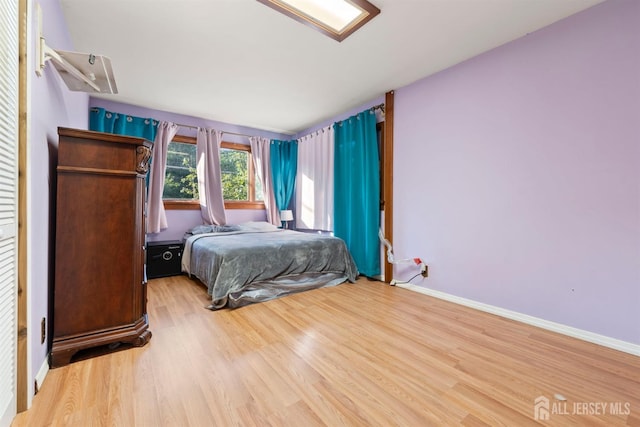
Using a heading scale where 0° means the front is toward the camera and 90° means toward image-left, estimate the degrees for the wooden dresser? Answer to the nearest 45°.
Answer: approximately 270°

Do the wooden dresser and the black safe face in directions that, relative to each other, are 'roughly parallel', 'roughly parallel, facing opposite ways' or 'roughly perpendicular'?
roughly perpendicular

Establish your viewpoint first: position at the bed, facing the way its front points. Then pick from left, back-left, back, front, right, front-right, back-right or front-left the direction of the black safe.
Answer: back

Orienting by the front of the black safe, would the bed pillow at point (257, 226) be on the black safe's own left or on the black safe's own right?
on the black safe's own left

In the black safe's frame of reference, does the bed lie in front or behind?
in front

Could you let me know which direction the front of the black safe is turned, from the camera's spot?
facing the viewer

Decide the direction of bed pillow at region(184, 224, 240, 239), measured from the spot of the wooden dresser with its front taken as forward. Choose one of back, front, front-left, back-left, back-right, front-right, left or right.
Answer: front-left

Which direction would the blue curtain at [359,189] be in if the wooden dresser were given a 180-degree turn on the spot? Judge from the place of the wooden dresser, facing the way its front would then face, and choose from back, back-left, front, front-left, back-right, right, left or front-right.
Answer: back

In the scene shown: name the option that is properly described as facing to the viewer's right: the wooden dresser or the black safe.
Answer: the wooden dresser

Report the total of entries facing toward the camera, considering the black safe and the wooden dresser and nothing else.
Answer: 1

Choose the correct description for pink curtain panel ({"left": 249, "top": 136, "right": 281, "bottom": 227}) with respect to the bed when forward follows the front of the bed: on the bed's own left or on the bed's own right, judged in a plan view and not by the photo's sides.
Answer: on the bed's own left

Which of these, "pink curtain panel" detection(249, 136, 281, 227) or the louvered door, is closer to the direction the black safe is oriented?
the louvered door

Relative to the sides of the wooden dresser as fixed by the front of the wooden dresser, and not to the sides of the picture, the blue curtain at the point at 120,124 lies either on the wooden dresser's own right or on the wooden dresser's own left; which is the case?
on the wooden dresser's own left

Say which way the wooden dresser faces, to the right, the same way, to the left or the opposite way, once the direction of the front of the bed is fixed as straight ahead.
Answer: to the left
